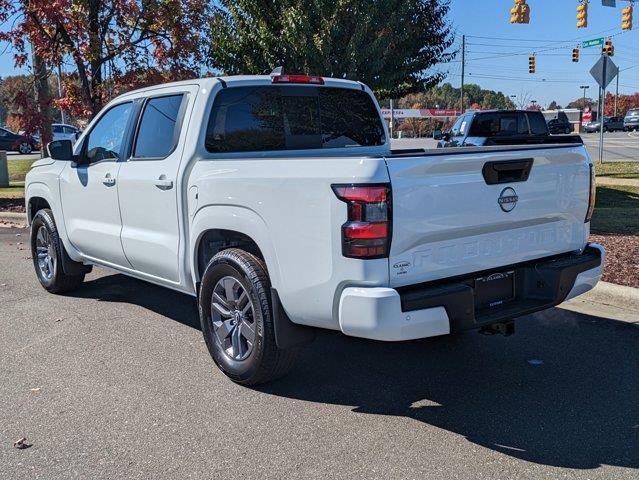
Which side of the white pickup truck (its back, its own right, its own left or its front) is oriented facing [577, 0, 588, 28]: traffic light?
right

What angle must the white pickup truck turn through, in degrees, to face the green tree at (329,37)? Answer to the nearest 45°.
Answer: approximately 45° to its right

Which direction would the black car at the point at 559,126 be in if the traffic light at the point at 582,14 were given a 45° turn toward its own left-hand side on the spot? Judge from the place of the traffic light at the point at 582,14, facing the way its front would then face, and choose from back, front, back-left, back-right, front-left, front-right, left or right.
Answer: front-right

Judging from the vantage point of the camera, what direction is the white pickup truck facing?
facing away from the viewer and to the left of the viewer

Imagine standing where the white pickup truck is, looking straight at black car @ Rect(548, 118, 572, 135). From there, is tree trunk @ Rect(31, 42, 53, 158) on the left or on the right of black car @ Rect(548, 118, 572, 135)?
left

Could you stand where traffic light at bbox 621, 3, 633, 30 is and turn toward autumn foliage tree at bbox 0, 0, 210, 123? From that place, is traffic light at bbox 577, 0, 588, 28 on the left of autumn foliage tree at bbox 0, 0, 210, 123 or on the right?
right

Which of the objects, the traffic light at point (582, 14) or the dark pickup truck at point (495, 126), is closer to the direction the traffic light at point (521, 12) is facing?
the dark pickup truck

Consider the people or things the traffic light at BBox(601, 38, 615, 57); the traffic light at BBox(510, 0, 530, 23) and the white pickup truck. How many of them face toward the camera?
2
